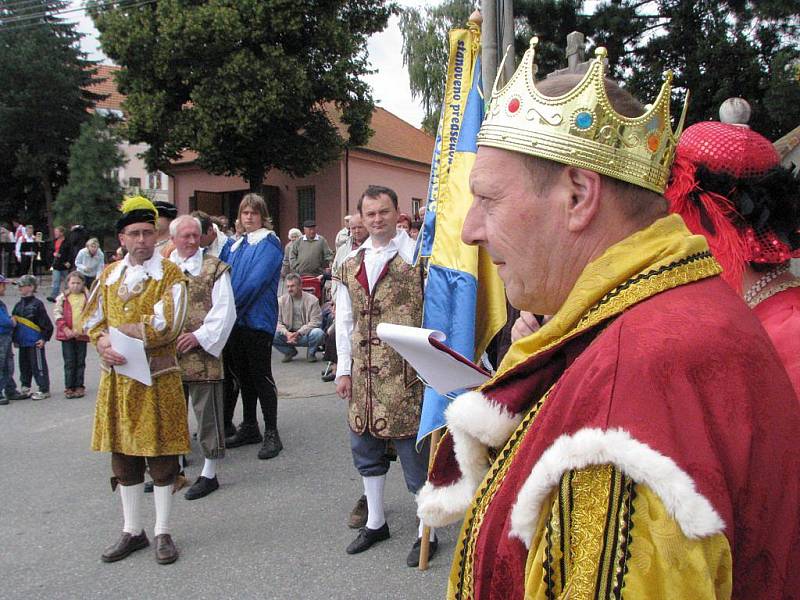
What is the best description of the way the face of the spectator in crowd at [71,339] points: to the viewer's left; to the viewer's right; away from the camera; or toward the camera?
toward the camera

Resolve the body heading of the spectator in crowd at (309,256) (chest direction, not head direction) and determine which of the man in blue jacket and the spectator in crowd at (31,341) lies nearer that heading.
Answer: the man in blue jacket

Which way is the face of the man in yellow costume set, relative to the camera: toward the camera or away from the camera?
toward the camera

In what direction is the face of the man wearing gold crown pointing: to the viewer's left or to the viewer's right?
to the viewer's left

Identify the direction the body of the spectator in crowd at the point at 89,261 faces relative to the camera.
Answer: toward the camera

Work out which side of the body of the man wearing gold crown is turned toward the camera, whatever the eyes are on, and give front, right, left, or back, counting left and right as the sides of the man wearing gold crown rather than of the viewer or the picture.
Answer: left

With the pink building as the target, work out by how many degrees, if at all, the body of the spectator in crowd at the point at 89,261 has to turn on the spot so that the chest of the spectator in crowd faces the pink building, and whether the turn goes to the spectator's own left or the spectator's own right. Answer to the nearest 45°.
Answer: approximately 135° to the spectator's own left

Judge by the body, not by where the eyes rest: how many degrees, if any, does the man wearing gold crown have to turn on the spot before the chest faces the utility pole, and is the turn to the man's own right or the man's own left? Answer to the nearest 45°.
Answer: approximately 90° to the man's own right

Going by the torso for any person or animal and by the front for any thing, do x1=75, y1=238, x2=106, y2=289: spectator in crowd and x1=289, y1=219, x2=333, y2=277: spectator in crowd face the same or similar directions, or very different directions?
same or similar directions

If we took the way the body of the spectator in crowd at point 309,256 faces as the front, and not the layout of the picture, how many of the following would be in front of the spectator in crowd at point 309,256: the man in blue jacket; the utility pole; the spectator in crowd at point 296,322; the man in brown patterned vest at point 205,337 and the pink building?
3

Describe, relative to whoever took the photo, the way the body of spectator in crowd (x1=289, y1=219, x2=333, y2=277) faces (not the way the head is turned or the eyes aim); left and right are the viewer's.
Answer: facing the viewer

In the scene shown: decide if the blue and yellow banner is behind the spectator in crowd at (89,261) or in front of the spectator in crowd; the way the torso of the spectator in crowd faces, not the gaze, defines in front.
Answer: in front

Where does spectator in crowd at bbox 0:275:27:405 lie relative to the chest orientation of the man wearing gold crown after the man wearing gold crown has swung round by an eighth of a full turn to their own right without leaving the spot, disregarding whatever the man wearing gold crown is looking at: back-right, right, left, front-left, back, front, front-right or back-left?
front

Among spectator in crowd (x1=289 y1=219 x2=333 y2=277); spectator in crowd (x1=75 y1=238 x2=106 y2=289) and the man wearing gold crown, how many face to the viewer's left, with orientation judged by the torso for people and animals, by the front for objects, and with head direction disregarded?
1

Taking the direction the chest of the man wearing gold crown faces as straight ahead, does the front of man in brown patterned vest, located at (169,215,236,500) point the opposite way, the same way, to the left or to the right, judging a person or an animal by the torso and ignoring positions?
to the left

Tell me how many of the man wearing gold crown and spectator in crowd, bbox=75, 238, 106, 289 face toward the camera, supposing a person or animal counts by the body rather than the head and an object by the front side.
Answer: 1

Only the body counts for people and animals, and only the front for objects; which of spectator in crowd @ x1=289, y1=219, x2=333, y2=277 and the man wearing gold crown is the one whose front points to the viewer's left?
the man wearing gold crown

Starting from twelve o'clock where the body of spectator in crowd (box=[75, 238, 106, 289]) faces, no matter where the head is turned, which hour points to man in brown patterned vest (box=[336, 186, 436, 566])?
The man in brown patterned vest is roughly at 12 o'clock from the spectator in crowd.
